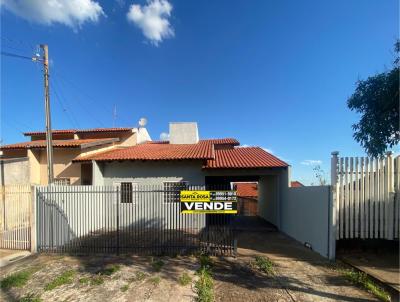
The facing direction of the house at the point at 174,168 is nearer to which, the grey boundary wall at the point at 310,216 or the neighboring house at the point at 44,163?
the grey boundary wall

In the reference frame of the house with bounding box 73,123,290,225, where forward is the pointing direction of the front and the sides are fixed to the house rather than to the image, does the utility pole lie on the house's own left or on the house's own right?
on the house's own right

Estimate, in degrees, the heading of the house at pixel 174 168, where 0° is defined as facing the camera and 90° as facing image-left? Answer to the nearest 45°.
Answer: approximately 0°

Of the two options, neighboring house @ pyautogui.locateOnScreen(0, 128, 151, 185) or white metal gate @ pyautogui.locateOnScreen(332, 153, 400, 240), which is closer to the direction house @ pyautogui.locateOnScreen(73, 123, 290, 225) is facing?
the white metal gate

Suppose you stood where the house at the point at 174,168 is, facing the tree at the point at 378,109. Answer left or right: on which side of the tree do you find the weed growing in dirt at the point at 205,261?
right

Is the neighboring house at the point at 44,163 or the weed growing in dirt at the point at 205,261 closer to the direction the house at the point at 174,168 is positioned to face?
the weed growing in dirt

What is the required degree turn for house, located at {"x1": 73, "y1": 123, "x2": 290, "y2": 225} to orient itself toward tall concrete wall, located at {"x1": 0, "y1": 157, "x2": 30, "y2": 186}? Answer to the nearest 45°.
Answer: approximately 90° to its right

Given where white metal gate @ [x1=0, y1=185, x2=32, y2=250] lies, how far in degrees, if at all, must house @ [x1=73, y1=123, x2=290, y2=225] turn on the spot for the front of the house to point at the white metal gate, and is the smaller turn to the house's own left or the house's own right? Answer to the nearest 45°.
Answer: approximately 45° to the house's own right

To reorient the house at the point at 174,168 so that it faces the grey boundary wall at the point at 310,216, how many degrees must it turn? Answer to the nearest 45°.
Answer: approximately 45° to its left
